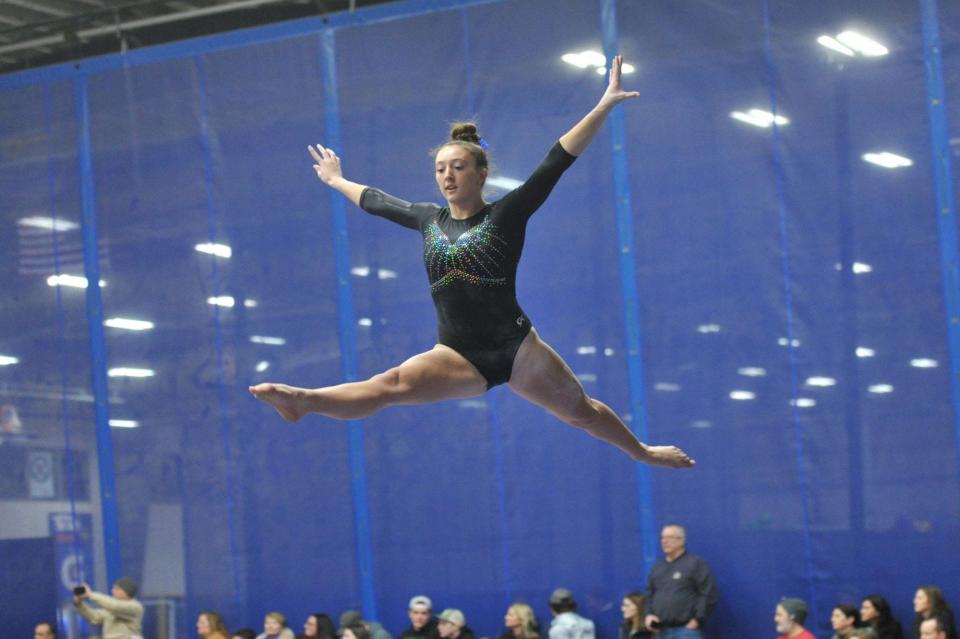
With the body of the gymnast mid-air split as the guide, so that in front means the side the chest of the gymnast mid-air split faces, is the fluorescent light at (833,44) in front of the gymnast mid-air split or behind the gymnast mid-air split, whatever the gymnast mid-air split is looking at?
behind

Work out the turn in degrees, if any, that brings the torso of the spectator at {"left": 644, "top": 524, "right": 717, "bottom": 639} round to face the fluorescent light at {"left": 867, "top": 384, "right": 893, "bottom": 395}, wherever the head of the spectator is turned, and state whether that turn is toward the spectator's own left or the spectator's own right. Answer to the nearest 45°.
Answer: approximately 135° to the spectator's own left

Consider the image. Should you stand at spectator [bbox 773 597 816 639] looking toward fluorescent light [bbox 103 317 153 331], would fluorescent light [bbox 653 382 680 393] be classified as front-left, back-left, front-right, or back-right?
front-right

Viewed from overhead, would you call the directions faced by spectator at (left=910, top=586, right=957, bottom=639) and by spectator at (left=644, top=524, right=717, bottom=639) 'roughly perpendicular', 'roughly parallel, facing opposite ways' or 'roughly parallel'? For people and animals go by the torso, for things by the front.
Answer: roughly parallel

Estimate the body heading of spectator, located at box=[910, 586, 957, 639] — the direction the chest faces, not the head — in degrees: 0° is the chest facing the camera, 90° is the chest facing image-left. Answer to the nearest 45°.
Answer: approximately 45°

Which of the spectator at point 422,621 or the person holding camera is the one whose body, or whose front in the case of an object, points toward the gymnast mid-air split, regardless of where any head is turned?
the spectator

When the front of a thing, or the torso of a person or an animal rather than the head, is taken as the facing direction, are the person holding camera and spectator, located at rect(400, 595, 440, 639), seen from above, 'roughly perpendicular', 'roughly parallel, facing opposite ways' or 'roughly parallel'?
roughly perpendicular

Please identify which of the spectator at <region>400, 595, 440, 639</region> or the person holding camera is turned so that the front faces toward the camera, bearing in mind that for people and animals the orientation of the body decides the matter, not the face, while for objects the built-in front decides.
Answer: the spectator

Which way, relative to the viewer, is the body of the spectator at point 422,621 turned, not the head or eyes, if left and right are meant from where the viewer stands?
facing the viewer

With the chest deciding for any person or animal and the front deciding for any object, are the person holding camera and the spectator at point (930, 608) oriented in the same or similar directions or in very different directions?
same or similar directions

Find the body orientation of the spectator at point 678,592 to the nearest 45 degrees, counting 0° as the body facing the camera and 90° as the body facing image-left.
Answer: approximately 45°

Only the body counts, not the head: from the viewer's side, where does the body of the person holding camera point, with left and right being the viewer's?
facing to the left of the viewer

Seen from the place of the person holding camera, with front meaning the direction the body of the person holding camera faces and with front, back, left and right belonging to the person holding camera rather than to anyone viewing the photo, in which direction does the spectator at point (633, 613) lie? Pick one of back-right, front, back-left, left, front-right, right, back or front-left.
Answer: back-left
